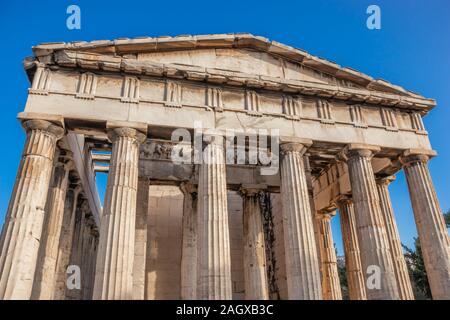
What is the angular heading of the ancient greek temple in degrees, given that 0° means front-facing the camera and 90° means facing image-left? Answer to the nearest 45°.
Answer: approximately 0°
